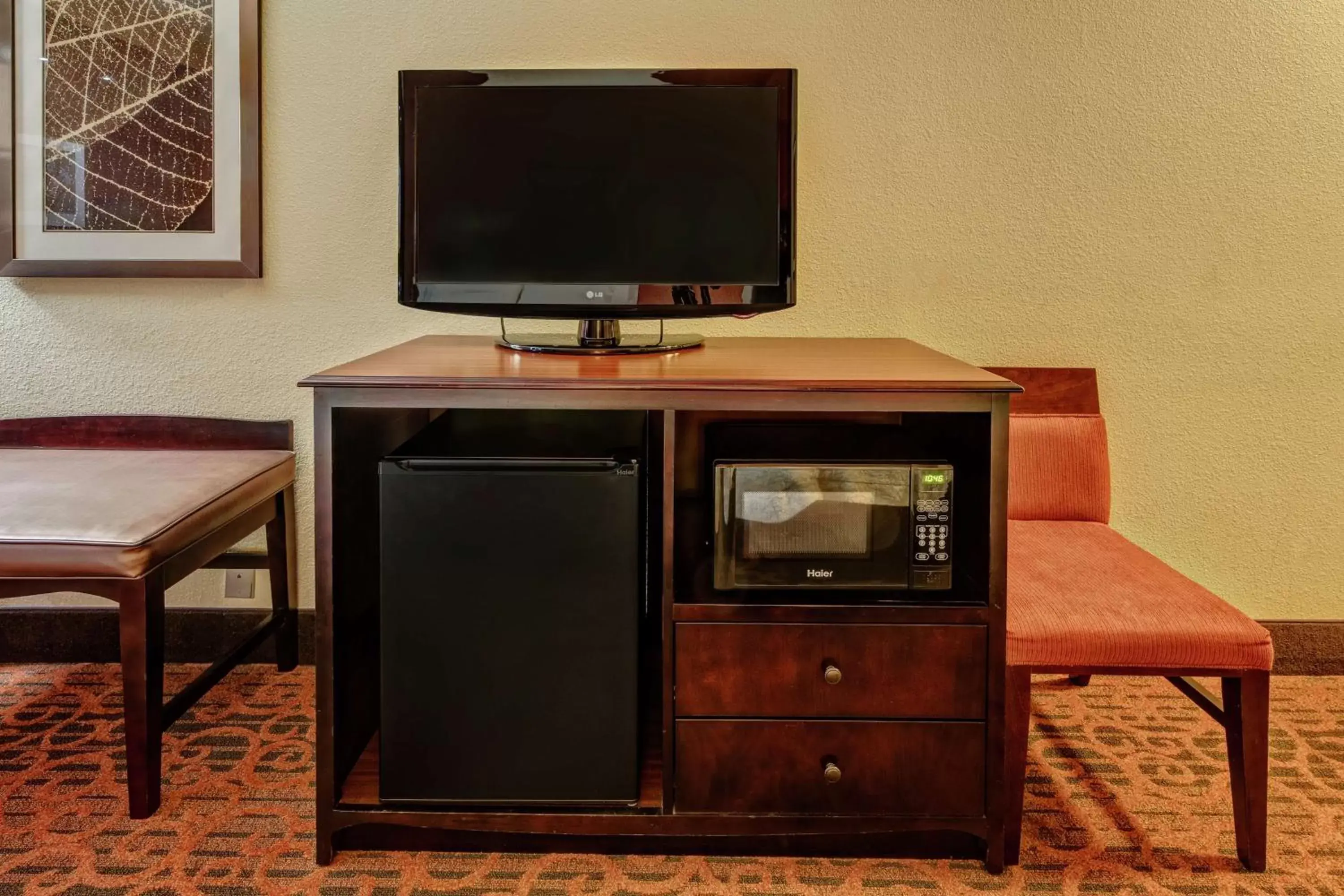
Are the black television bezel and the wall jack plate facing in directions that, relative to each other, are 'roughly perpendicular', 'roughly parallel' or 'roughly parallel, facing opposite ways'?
roughly parallel

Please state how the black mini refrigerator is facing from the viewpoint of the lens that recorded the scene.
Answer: facing the viewer

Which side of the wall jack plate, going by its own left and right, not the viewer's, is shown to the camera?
front

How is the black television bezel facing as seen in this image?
toward the camera

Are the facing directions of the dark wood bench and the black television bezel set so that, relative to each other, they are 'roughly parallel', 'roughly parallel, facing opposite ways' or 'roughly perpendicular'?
roughly parallel
